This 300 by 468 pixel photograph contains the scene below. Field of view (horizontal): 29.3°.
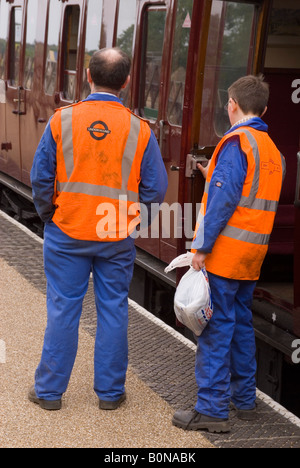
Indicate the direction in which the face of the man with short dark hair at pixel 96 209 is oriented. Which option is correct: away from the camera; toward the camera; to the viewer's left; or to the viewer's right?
away from the camera

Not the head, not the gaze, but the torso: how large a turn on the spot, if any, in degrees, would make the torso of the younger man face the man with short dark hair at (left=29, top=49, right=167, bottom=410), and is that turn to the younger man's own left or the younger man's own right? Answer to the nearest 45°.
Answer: approximately 45° to the younger man's own left

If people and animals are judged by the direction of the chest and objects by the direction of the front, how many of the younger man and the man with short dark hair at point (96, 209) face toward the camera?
0

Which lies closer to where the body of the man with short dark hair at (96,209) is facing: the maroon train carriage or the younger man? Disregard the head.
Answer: the maroon train carriage

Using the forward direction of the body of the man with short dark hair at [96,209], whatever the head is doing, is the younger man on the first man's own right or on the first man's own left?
on the first man's own right

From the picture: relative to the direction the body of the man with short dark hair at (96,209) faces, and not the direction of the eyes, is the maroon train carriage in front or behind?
in front

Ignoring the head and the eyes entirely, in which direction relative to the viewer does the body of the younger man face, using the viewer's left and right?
facing away from the viewer and to the left of the viewer

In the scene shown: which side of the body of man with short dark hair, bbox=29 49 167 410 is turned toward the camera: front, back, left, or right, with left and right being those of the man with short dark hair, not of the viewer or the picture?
back
